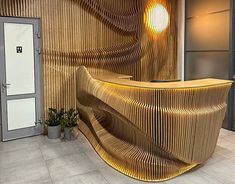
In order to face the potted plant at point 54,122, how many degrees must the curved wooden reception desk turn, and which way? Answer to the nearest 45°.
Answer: approximately 135° to its right

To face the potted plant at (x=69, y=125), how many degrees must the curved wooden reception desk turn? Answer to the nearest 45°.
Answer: approximately 135° to its right

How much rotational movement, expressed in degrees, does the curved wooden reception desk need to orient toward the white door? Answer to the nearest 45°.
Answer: approximately 135° to its right

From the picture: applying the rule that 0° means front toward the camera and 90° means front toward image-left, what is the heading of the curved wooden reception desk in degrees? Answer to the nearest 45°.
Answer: approximately 0°
